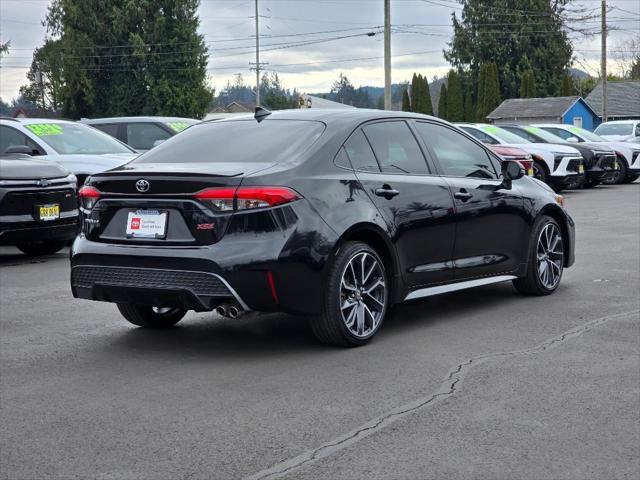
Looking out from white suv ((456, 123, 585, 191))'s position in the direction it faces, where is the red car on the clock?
The red car is roughly at 2 o'clock from the white suv.

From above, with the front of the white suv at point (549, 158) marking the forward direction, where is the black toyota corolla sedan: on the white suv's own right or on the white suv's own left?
on the white suv's own right

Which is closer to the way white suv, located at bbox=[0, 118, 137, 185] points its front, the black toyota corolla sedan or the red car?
the black toyota corolla sedan

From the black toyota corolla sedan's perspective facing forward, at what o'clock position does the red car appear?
The red car is roughly at 11 o'clock from the black toyota corolla sedan.

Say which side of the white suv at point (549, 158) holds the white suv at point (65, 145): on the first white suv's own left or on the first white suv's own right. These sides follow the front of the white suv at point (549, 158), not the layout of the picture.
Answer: on the first white suv's own right

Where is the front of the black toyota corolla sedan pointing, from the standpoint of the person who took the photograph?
facing away from the viewer and to the right of the viewer

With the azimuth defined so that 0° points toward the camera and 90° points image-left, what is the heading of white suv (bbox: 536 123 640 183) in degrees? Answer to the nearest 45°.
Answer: approximately 315°

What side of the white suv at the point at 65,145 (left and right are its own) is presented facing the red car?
left

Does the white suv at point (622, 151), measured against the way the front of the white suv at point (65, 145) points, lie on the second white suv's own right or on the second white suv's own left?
on the second white suv's own left

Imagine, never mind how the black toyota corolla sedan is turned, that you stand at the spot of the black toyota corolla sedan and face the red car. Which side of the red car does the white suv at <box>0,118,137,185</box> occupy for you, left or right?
left

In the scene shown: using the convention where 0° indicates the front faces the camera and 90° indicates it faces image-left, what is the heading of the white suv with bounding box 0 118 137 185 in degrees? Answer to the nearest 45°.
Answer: approximately 315°

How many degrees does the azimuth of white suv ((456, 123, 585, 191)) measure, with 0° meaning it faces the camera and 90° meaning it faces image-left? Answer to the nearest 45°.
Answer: approximately 315°
